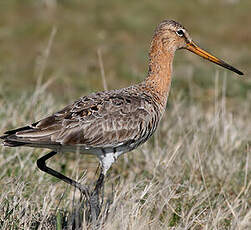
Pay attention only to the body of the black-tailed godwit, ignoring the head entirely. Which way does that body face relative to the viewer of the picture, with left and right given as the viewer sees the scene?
facing to the right of the viewer
